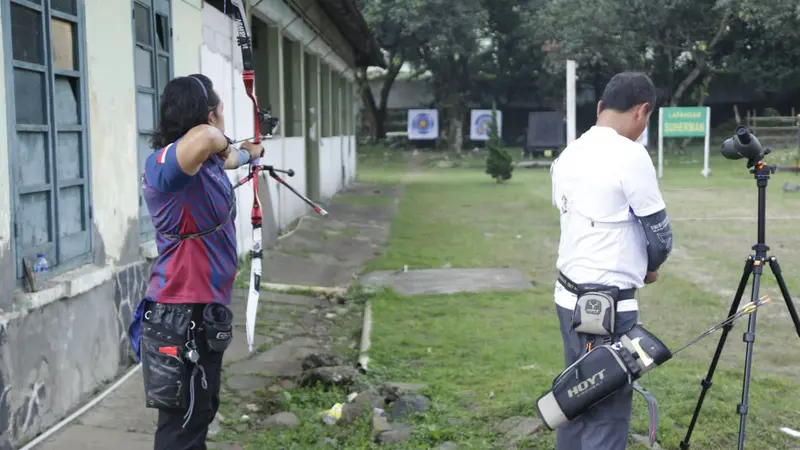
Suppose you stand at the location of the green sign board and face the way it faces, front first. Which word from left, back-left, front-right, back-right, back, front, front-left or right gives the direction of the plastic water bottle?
front

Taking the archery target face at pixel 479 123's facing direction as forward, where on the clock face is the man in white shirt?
The man in white shirt is roughly at 12 o'clock from the archery target face.

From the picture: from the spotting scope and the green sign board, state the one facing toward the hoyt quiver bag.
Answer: the green sign board

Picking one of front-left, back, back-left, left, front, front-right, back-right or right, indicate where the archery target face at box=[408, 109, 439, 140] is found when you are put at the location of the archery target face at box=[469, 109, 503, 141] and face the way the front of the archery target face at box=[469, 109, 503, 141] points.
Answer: right

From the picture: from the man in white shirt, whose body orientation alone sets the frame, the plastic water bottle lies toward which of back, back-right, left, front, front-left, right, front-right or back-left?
back-left

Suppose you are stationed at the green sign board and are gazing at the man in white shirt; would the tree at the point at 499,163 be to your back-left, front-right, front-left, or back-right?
front-right

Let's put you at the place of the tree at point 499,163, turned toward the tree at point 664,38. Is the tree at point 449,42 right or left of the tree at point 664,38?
left

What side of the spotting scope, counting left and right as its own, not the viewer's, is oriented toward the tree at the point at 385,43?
front

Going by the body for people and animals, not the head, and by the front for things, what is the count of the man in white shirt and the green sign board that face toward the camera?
1

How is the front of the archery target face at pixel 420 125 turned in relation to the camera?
facing the viewer

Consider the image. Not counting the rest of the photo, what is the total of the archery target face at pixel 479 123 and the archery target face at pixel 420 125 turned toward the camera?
2

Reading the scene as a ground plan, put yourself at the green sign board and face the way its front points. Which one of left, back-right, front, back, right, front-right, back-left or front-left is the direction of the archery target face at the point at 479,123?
back-right

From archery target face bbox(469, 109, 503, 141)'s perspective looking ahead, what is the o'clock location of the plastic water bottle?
The plastic water bottle is roughly at 12 o'clock from the archery target face.

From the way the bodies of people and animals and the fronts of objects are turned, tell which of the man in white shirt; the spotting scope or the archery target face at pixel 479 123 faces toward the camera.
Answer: the archery target face

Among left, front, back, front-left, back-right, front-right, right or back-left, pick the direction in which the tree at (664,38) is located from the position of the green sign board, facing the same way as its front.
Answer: back

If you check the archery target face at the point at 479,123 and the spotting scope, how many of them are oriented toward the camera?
1

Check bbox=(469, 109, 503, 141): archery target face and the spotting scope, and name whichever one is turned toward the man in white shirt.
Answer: the archery target face

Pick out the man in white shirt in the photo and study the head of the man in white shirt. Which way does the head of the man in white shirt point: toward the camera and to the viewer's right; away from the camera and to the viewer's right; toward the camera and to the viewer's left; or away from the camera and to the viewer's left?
away from the camera and to the viewer's right

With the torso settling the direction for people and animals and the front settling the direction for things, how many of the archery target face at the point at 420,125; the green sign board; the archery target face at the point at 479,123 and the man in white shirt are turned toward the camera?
3

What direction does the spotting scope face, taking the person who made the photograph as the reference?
facing away from the viewer and to the left of the viewer

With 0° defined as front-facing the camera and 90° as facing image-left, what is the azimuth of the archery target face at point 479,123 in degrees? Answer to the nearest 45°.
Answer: approximately 0°
